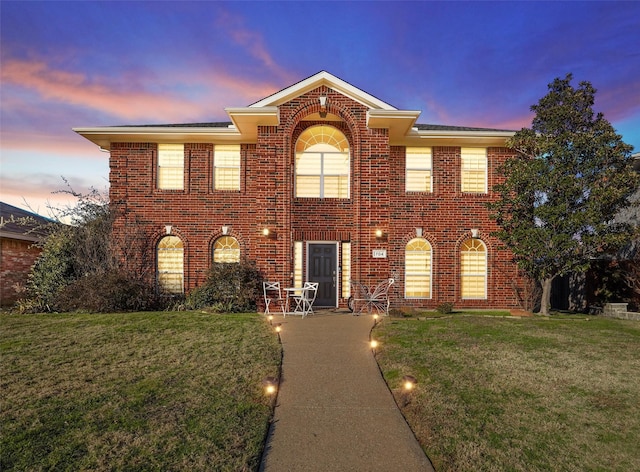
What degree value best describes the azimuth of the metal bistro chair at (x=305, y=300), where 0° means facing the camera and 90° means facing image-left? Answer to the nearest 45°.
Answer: approximately 45°

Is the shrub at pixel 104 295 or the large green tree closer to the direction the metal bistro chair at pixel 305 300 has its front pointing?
the shrub

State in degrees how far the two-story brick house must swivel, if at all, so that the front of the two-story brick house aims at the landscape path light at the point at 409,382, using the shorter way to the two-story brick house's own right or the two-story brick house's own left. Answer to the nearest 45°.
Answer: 0° — it already faces it

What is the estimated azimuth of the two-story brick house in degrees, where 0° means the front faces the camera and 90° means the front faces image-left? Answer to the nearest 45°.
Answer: approximately 0°

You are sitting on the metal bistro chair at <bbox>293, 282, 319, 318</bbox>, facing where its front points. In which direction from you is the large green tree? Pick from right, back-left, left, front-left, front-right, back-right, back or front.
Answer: back-left

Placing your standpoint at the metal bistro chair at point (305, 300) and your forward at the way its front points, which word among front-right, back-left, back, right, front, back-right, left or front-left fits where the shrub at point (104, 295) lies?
front-right

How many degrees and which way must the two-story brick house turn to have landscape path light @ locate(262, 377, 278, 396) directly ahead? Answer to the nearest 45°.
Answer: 0° — it already faces it
